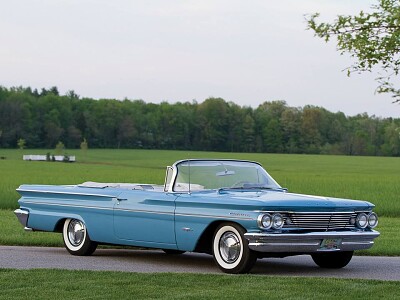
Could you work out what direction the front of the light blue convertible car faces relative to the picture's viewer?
facing the viewer and to the right of the viewer
